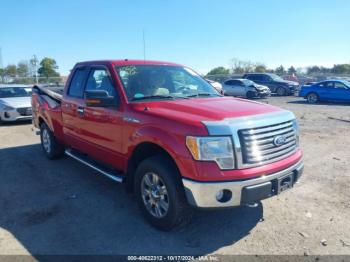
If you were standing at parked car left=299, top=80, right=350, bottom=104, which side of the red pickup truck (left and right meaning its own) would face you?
left

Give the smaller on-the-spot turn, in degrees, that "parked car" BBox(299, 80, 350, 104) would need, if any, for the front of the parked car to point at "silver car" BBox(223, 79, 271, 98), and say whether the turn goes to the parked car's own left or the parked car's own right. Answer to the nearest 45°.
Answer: approximately 180°

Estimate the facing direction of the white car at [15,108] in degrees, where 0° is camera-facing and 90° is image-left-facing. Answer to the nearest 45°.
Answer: approximately 315°

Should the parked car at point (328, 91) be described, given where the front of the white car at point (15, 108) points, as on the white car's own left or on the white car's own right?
on the white car's own left

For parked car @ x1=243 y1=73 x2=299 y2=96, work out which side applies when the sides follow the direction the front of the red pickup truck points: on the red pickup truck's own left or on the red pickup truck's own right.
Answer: on the red pickup truck's own left

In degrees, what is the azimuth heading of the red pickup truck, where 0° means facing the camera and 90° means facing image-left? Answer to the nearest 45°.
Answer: approximately 315°

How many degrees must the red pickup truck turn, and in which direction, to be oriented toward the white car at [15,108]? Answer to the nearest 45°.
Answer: approximately 180°

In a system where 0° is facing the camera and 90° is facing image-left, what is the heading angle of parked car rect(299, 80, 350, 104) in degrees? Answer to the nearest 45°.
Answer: approximately 270°

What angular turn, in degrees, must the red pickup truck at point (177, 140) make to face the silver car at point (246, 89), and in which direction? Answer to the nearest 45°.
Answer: approximately 135° to its left
